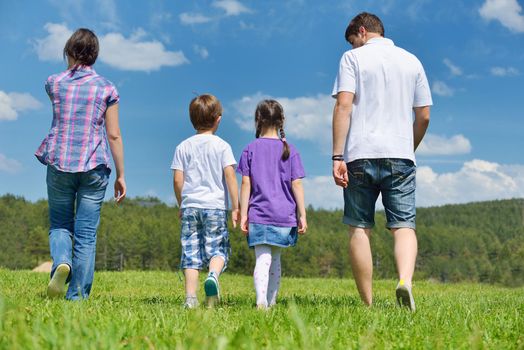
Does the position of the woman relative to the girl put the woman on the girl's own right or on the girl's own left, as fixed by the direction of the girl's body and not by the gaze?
on the girl's own left

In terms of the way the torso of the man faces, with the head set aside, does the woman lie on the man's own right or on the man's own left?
on the man's own left

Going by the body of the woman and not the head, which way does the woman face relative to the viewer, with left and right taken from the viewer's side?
facing away from the viewer

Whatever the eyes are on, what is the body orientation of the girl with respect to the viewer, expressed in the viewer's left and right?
facing away from the viewer

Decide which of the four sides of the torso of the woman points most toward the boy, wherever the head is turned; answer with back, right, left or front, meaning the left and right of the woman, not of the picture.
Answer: right

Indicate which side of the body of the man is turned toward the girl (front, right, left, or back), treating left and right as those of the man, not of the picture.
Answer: left

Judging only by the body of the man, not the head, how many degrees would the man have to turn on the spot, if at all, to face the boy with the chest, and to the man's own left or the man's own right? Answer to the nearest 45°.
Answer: approximately 90° to the man's own left

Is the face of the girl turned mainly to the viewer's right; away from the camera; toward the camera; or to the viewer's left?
away from the camera

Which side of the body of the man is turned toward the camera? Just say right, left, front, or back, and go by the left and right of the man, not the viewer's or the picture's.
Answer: back

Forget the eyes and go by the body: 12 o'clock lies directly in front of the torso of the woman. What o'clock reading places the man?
The man is roughly at 4 o'clock from the woman.

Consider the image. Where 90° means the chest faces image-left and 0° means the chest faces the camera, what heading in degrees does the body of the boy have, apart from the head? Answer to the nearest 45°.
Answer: approximately 180°

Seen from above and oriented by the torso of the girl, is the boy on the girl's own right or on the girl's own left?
on the girl's own left
